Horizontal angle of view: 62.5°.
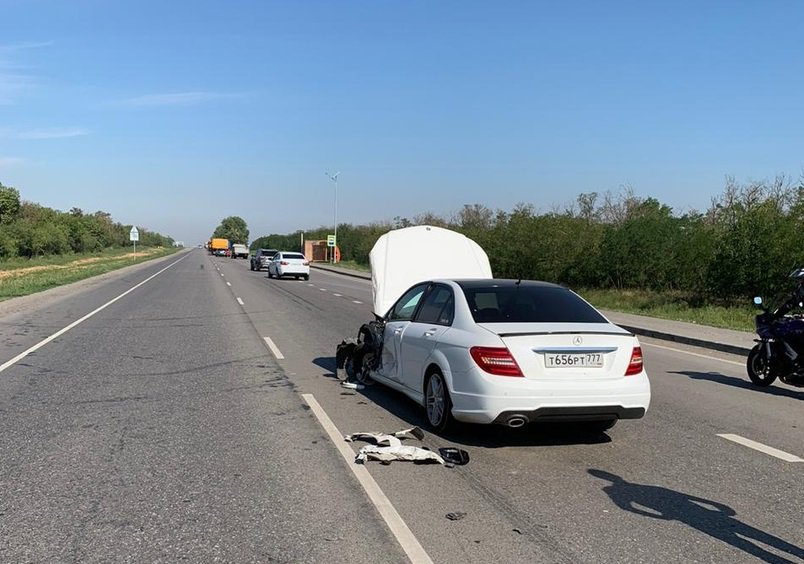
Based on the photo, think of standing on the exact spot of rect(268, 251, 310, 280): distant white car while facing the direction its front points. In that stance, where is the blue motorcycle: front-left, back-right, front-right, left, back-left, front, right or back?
back-left

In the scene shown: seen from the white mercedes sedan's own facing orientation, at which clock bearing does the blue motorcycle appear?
The blue motorcycle is roughly at 3 o'clock from the white mercedes sedan.

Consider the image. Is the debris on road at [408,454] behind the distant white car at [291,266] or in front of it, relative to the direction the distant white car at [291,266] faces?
behind

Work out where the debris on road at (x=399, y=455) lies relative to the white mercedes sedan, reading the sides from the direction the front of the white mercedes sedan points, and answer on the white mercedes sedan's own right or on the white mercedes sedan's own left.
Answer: on the white mercedes sedan's own left

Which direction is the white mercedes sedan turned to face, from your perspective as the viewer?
facing away from the viewer and to the left of the viewer

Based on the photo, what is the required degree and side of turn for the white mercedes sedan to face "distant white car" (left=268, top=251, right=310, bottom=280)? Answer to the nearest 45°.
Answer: approximately 45° to its right

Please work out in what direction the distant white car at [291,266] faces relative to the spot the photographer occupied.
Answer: facing away from the viewer and to the left of the viewer

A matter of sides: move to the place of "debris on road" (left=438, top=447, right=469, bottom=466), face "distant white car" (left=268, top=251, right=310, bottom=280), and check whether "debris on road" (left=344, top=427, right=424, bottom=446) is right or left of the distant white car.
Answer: left

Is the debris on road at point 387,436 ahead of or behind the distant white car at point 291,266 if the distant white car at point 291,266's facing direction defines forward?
behind

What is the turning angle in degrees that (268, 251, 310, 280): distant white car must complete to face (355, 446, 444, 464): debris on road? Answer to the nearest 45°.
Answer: approximately 135° to its left
